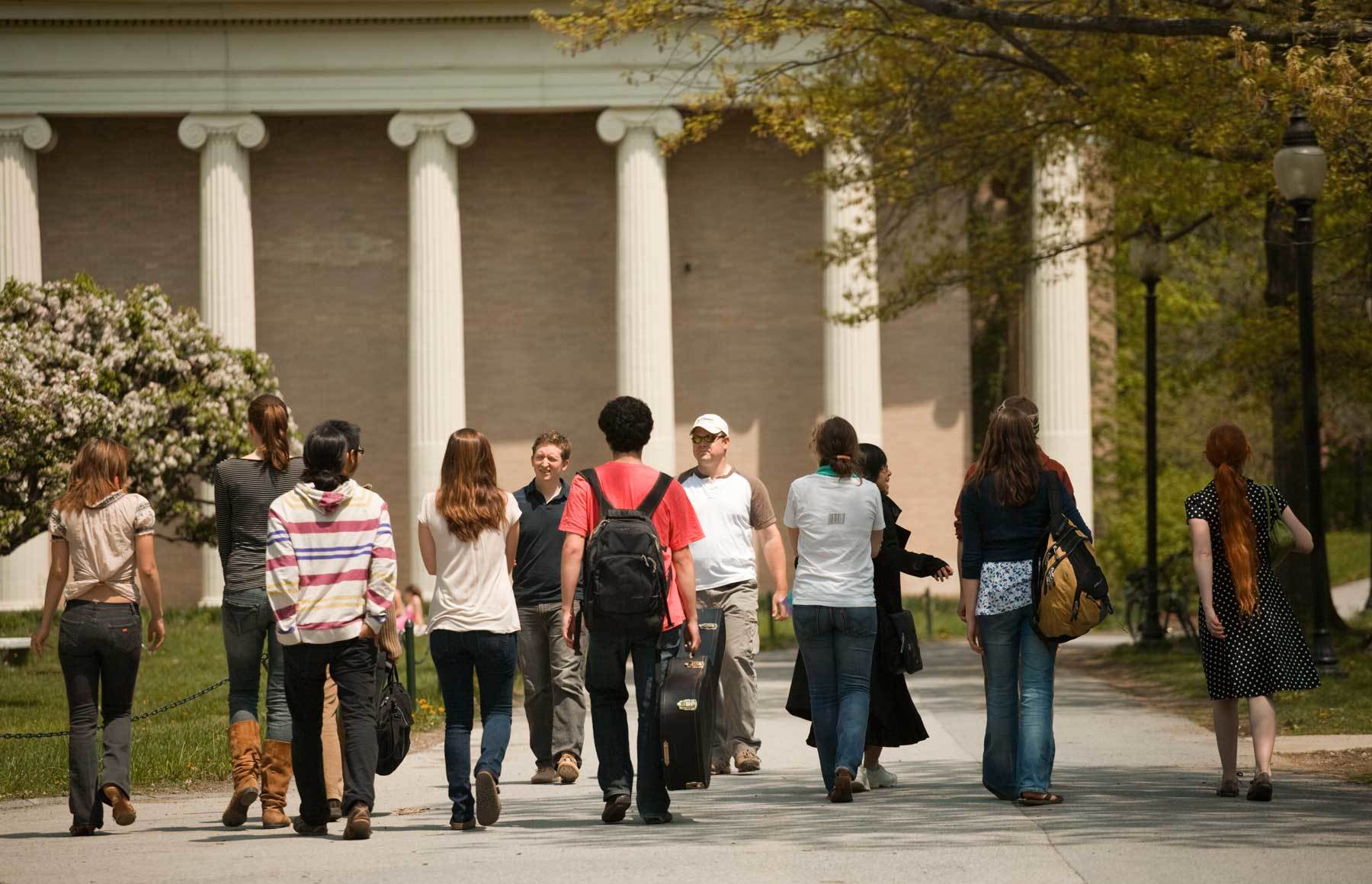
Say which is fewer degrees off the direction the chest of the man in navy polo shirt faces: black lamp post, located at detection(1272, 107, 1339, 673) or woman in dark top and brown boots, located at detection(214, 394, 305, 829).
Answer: the woman in dark top and brown boots

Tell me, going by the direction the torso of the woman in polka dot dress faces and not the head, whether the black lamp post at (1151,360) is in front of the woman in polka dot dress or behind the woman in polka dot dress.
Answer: in front

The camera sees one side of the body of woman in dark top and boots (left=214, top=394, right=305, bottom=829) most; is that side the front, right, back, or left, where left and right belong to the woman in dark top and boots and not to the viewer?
back

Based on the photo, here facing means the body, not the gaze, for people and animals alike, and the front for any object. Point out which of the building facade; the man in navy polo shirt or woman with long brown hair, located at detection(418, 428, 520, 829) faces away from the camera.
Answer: the woman with long brown hair

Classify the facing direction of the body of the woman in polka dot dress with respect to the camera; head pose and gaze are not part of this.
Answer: away from the camera

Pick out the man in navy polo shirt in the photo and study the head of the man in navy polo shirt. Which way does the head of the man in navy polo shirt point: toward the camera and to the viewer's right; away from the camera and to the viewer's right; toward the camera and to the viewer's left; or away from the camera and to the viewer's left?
toward the camera and to the viewer's left

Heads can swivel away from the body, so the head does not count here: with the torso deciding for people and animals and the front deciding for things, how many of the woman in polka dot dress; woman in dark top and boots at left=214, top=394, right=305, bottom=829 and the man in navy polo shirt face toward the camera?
1

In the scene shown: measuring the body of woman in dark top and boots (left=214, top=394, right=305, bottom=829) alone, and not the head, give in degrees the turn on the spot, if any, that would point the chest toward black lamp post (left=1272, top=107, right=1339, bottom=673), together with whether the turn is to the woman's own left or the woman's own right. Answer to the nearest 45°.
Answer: approximately 45° to the woman's own right

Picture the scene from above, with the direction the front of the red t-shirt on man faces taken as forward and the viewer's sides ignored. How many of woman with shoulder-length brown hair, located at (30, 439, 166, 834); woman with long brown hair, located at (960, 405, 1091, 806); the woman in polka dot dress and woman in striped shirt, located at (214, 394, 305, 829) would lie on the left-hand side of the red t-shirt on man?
2

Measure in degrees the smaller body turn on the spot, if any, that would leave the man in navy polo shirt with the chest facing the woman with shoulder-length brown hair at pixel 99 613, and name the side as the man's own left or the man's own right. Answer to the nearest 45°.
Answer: approximately 45° to the man's own right

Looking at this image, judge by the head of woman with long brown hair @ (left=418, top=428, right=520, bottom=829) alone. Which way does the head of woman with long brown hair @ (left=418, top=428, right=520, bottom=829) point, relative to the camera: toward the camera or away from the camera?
away from the camera

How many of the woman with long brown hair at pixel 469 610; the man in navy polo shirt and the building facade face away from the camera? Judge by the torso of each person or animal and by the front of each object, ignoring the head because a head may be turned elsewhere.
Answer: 1

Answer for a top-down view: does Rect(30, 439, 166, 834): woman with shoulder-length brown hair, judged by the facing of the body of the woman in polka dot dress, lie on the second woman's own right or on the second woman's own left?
on the second woman's own left

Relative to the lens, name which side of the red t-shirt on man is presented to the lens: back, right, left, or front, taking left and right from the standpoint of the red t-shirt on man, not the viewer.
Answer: back

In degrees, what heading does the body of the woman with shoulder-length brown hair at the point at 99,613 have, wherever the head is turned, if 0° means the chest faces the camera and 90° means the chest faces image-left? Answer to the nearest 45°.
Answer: approximately 180°
